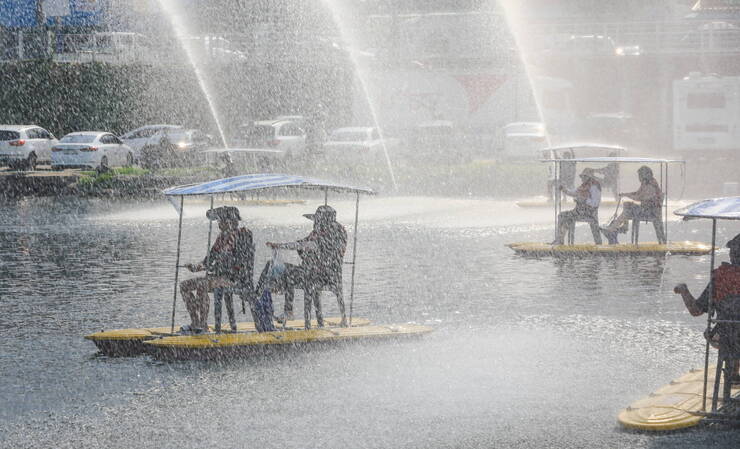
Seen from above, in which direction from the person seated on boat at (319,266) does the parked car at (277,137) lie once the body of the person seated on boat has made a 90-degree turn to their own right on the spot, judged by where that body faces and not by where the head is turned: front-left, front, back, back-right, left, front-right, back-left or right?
front

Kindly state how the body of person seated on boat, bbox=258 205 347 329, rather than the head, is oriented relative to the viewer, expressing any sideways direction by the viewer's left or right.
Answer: facing to the left of the viewer

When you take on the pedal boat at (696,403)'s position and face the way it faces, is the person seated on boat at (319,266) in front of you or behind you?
in front

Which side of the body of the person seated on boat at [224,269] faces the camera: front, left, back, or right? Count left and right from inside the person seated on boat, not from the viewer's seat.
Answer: left

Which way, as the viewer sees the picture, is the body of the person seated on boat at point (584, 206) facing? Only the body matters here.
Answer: to the viewer's left

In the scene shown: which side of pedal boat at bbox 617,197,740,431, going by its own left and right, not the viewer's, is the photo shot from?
left

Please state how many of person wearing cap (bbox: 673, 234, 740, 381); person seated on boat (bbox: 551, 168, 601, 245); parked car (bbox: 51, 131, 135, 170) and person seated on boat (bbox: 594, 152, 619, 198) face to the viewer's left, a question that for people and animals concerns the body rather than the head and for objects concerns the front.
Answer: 3

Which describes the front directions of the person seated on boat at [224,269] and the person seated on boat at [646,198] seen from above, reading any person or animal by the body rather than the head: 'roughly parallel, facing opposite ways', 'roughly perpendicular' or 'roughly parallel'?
roughly parallel

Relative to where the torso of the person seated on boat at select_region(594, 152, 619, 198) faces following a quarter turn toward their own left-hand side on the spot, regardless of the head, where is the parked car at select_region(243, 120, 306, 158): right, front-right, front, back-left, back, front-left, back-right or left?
back-right

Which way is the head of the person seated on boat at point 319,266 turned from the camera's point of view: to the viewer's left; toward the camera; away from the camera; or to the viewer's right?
to the viewer's left

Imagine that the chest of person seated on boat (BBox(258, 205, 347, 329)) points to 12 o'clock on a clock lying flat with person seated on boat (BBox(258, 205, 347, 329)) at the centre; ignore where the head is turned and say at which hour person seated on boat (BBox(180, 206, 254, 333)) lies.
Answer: person seated on boat (BBox(180, 206, 254, 333)) is roughly at 11 o'clock from person seated on boat (BBox(258, 205, 347, 329)).

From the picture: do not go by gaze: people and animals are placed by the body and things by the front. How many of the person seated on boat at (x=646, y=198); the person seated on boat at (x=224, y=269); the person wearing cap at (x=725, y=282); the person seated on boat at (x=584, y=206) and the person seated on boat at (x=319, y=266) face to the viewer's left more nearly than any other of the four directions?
5

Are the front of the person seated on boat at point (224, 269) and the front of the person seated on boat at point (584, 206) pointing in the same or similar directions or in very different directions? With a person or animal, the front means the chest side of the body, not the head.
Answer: same or similar directions

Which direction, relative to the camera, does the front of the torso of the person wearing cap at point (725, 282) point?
to the viewer's left

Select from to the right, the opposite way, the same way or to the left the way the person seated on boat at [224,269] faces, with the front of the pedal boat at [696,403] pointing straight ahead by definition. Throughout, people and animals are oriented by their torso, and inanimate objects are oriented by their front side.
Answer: the same way
